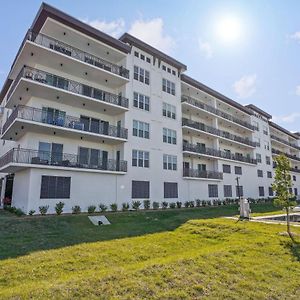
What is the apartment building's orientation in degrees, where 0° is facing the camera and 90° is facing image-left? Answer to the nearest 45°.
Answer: approximately 315°

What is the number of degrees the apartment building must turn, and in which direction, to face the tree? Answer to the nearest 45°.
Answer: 0° — it already faces it
